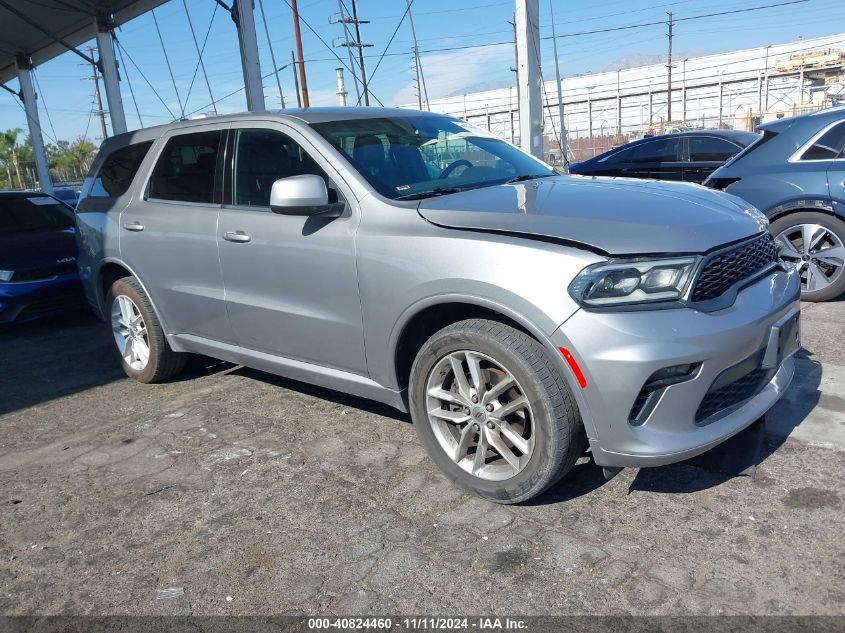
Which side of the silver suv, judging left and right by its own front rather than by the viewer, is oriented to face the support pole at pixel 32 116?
back

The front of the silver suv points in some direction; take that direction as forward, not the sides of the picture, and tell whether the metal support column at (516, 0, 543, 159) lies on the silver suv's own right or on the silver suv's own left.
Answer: on the silver suv's own left

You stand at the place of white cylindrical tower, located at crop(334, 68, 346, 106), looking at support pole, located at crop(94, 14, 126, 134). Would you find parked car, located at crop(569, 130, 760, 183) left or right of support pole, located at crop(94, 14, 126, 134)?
left

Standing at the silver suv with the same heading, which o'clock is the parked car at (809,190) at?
The parked car is roughly at 9 o'clock from the silver suv.

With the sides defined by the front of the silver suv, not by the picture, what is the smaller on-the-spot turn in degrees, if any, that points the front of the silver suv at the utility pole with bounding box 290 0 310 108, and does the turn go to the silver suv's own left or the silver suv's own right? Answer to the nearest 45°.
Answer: approximately 135° to the silver suv's own left

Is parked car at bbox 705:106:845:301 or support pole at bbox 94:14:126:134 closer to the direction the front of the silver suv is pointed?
the parked car

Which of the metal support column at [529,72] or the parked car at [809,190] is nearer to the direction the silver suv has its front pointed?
the parked car

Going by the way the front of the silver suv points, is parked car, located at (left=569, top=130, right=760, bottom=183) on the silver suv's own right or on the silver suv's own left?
on the silver suv's own left

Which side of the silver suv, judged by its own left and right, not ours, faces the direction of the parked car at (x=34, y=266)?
back

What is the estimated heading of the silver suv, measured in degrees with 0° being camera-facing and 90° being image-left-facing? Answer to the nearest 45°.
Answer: approximately 315°

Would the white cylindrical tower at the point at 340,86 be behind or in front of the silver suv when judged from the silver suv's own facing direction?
behind
